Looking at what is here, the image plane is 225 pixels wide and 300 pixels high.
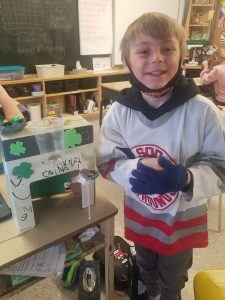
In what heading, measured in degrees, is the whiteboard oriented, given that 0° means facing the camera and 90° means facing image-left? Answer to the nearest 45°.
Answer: approximately 0°

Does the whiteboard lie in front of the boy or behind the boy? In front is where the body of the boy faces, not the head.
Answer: behind

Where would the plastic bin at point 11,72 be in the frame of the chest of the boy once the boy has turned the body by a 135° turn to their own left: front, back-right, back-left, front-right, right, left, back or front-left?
left

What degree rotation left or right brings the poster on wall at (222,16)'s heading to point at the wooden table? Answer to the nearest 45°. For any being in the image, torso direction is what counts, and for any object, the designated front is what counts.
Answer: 0° — it already faces it

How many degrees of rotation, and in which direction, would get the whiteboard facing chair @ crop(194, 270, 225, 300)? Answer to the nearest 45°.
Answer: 0° — it already faces it

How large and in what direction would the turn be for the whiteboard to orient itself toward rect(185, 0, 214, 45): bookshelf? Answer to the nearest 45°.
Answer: approximately 135° to its left

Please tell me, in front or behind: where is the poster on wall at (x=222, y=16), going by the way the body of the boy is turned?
behind
